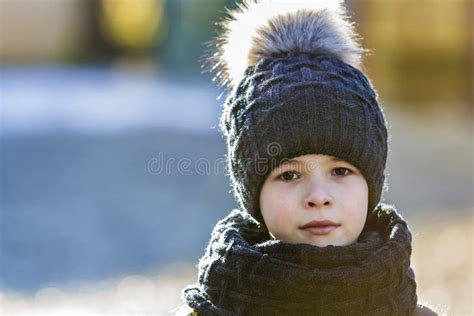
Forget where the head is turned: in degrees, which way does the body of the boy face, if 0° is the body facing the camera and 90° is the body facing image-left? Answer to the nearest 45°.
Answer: approximately 0°
